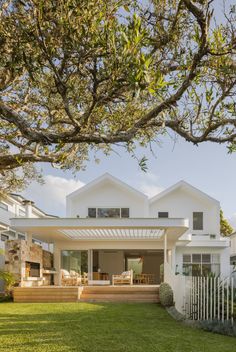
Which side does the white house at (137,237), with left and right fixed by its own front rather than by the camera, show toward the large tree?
front

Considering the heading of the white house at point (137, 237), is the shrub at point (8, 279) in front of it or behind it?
in front

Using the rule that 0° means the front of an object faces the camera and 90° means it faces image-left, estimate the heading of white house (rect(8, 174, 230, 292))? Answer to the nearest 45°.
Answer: approximately 0°

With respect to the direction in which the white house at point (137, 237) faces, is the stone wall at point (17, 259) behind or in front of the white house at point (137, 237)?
in front

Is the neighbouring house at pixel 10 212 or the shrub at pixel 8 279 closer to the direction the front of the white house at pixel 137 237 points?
the shrub

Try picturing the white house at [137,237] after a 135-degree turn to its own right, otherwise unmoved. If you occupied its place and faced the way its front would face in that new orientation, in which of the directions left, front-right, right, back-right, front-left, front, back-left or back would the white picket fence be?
back-left

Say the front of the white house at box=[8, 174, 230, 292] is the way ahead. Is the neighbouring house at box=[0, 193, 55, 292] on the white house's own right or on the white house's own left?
on the white house's own right

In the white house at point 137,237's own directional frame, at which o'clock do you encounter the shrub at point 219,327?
The shrub is roughly at 12 o'clock from the white house.

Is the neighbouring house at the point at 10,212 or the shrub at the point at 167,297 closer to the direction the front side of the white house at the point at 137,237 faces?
the shrub

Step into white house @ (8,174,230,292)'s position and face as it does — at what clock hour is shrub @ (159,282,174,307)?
The shrub is roughly at 12 o'clock from the white house.

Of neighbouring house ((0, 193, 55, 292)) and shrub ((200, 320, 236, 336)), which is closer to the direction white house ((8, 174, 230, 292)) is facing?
the shrub
